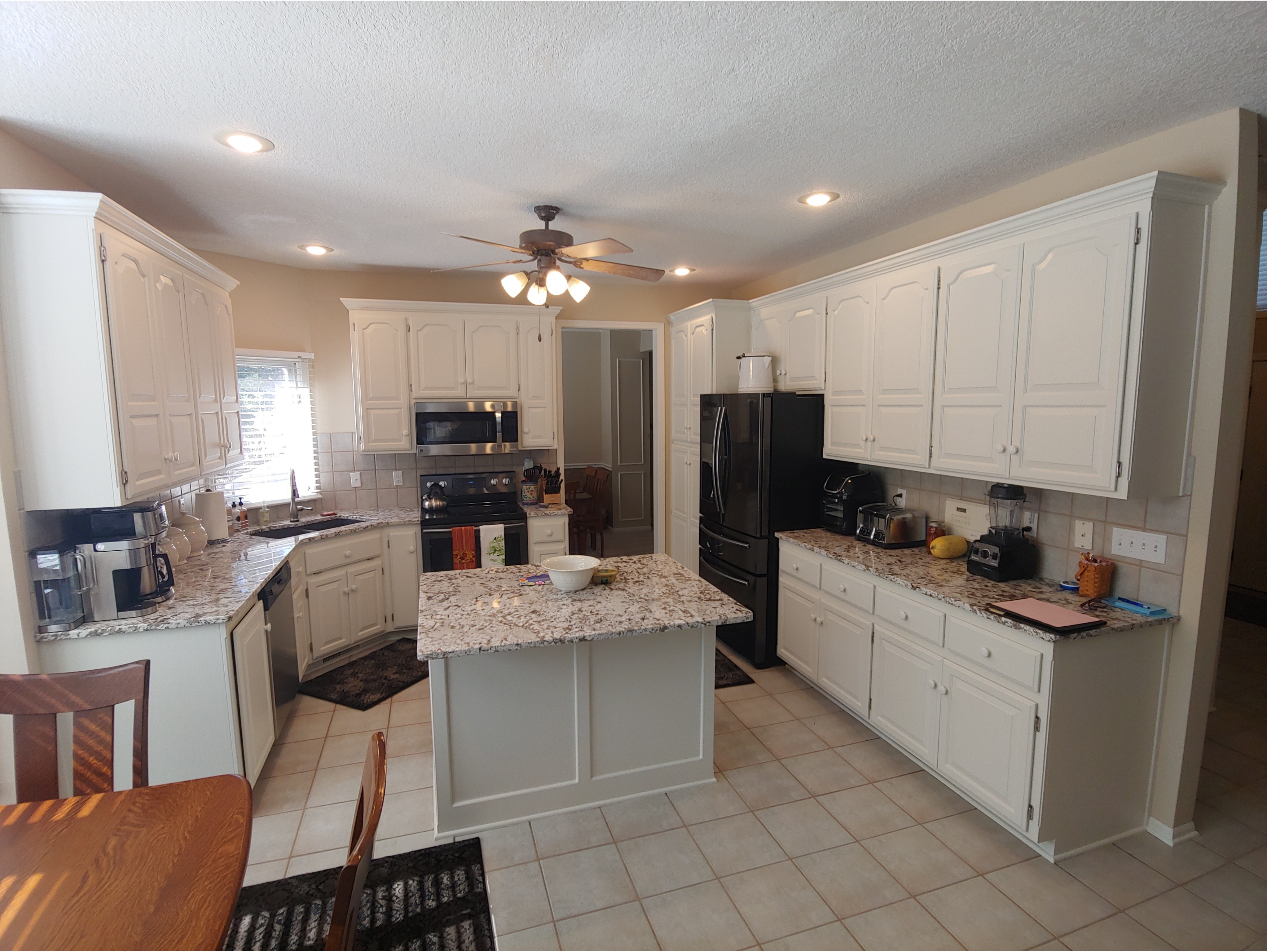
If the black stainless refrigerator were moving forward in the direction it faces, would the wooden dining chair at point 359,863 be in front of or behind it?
in front

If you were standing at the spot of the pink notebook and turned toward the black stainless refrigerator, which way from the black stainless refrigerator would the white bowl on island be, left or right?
left

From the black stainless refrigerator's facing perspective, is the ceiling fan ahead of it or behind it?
ahead

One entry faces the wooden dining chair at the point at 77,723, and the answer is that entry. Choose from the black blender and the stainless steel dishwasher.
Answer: the black blender

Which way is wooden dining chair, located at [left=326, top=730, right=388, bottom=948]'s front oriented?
to the viewer's left

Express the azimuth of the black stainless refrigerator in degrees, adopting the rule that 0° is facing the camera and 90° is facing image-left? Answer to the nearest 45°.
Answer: approximately 45°

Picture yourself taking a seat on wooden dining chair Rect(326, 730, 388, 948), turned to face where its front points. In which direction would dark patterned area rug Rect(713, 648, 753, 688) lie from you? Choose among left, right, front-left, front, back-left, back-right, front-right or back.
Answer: back-right

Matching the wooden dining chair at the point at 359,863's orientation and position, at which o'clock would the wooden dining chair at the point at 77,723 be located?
the wooden dining chair at the point at 77,723 is roughly at 2 o'clock from the wooden dining chair at the point at 359,863.

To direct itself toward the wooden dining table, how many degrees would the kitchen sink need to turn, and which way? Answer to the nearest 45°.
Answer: approximately 45° to its right

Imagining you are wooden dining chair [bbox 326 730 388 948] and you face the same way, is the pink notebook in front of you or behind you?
behind

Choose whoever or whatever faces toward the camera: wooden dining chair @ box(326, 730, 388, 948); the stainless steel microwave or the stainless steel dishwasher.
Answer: the stainless steel microwave

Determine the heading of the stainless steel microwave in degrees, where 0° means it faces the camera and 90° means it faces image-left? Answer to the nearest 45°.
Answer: approximately 0°
